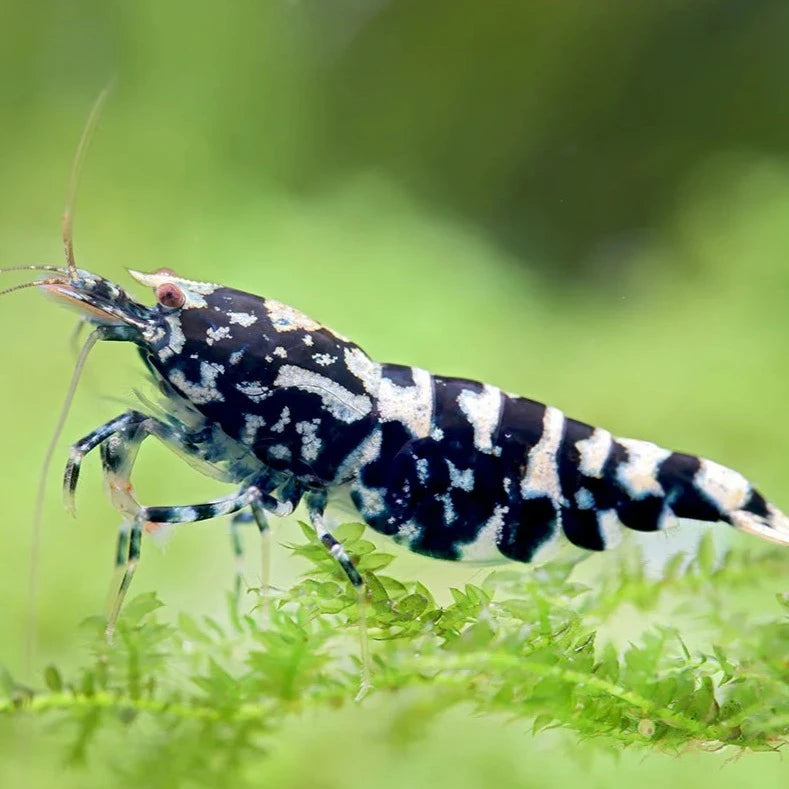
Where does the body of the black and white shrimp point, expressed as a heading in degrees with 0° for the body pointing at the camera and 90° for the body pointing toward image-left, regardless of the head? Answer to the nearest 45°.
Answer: approximately 90°
